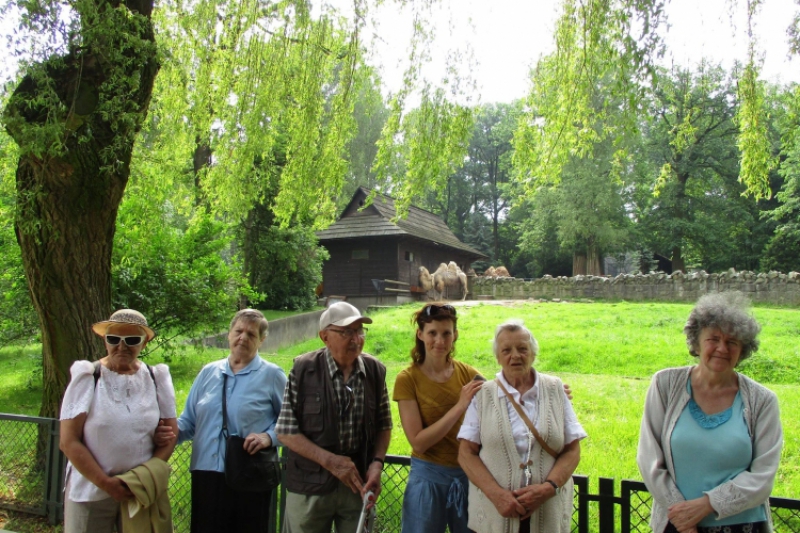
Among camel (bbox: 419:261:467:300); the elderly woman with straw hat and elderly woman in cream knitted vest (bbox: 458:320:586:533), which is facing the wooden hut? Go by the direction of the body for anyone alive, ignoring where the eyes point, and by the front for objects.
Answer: the camel

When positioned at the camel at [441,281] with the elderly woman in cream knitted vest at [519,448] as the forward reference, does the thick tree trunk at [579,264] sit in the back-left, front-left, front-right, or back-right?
back-left

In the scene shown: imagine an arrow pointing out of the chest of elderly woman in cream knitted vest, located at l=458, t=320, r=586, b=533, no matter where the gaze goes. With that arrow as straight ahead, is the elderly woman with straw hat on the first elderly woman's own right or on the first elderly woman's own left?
on the first elderly woman's own right

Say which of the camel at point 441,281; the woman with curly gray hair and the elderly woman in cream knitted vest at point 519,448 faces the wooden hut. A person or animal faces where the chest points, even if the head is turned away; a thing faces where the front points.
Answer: the camel

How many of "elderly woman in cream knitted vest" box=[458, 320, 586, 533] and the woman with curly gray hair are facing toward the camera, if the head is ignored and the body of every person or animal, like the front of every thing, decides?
2

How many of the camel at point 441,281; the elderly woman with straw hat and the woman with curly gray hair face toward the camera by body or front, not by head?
2

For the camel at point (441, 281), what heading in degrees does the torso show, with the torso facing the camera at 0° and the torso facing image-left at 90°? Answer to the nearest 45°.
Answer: approximately 90°

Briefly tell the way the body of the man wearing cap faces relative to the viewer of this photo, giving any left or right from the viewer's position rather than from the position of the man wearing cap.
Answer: facing the viewer and to the right of the viewer
